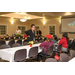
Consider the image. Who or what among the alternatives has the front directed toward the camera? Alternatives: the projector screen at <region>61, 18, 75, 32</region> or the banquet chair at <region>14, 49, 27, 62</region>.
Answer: the projector screen

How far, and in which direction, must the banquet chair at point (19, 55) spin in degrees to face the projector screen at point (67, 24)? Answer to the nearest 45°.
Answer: approximately 90° to its right

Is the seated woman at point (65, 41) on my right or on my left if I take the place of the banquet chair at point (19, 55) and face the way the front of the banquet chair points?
on my right

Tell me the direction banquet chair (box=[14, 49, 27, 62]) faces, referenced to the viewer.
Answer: facing away from the viewer and to the left of the viewer

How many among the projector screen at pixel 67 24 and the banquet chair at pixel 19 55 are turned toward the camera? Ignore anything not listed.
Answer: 1

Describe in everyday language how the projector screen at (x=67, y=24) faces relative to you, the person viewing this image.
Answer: facing the viewer

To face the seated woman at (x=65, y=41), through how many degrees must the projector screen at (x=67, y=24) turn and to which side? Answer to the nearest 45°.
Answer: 0° — it already faces them

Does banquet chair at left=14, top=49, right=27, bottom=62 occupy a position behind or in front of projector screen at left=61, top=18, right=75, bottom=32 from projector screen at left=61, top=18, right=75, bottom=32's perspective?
in front
